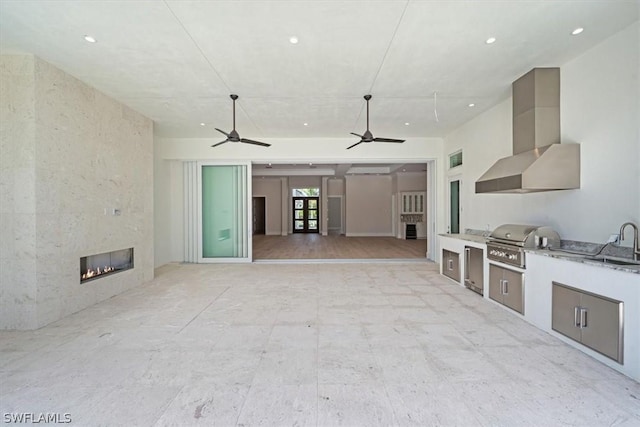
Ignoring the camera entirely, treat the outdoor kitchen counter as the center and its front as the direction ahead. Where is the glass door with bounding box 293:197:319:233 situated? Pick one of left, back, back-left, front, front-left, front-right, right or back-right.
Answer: right

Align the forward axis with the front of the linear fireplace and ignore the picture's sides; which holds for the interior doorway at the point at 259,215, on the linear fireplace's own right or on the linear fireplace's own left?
on the linear fireplace's own left

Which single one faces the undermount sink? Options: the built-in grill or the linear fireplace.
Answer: the linear fireplace

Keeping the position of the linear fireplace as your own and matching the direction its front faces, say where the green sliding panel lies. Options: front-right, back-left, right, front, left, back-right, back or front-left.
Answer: left

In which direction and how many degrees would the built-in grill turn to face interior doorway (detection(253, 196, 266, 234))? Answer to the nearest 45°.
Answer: approximately 90° to its right

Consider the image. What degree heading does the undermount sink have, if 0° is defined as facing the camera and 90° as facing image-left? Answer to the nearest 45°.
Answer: approximately 45°

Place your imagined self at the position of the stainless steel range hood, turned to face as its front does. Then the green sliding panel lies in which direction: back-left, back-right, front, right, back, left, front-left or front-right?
front-right

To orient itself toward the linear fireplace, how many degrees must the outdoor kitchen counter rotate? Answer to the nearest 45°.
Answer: approximately 45° to its right

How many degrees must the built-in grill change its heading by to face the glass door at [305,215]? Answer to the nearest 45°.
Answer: approximately 90° to its right

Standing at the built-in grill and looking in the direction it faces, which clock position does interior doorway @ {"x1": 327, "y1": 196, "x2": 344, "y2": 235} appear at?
The interior doorway is roughly at 3 o'clock from the built-in grill.

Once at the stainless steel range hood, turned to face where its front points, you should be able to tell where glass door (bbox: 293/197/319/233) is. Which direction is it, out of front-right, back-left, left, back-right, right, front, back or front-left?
right

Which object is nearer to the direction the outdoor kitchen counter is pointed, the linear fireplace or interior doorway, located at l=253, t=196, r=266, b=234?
the linear fireplace

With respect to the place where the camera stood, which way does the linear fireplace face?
facing the viewer and to the right of the viewer

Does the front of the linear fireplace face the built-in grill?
yes

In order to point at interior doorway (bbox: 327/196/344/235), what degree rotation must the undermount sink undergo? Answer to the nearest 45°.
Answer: approximately 90° to its right
